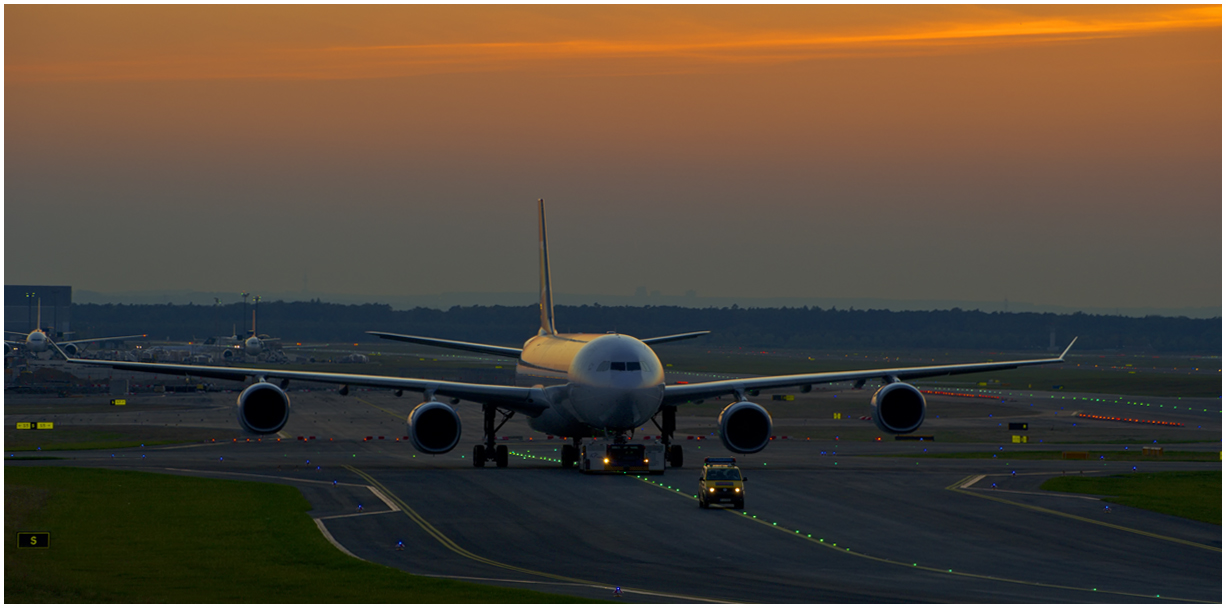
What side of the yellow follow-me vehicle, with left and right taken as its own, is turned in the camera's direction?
front
